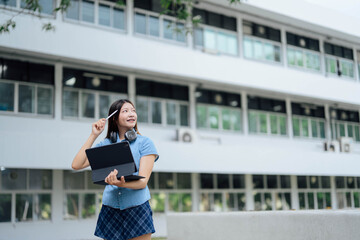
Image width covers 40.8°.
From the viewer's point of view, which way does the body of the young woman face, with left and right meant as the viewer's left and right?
facing the viewer

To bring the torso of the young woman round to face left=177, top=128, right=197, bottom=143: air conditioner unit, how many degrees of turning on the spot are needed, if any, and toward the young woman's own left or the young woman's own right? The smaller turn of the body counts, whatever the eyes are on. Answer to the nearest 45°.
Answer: approximately 180°

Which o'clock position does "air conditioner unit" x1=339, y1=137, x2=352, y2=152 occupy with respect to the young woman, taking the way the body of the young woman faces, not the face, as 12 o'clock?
The air conditioner unit is roughly at 7 o'clock from the young woman.

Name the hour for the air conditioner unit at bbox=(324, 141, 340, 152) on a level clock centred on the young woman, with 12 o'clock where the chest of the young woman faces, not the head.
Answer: The air conditioner unit is roughly at 7 o'clock from the young woman.

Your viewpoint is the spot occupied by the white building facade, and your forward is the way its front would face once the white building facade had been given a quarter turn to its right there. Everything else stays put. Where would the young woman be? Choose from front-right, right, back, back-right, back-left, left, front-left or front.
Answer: front-left

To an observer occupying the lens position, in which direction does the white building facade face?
facing the viewer and to the right of the viewer

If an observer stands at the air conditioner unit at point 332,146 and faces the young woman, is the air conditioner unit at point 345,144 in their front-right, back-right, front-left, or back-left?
back-left

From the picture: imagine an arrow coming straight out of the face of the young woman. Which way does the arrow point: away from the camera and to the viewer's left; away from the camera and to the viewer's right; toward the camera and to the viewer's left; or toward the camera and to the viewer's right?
toward the camera and to the viewer's right
